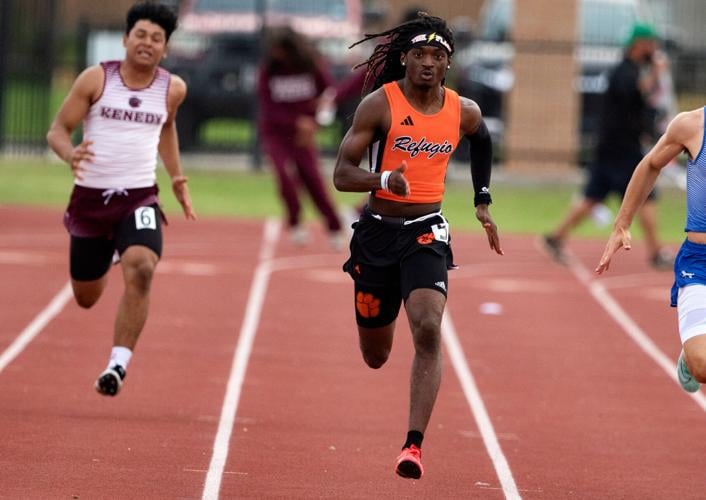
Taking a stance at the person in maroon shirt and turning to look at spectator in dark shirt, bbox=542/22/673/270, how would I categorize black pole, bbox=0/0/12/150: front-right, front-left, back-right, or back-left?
back-left

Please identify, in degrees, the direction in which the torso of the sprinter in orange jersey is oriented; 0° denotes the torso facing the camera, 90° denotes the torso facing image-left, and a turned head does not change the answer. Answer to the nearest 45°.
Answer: approximately 0°

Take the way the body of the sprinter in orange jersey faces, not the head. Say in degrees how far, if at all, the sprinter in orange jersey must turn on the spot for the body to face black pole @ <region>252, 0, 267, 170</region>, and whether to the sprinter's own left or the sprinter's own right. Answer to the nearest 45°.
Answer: approximately 180°
